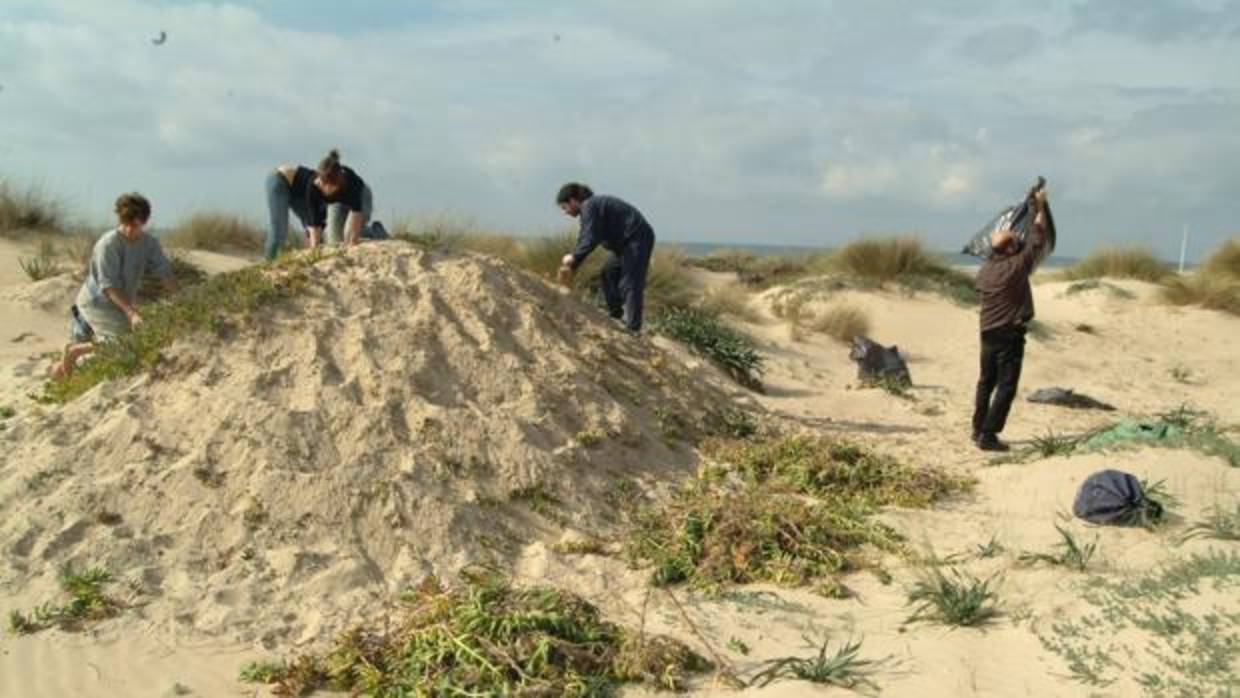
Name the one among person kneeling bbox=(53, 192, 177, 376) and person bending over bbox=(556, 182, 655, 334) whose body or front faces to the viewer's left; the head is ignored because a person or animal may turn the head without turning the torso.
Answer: person bending over bbox=(556, 182, 655, 334)

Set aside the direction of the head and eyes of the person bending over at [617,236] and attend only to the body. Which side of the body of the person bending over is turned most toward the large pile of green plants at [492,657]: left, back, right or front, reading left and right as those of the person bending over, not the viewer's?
left

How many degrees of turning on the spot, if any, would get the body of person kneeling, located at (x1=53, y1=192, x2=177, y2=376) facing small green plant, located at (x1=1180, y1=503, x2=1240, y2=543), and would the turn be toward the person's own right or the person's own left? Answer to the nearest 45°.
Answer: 0° — they already face it

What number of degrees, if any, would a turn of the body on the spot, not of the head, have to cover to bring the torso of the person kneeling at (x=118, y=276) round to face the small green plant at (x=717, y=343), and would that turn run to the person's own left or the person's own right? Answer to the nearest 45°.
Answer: approximately 45° to the person's own left

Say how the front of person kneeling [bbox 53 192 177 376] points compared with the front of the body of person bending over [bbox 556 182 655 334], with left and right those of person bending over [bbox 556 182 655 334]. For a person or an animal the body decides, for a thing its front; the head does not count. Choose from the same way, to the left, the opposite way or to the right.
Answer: the opposite way

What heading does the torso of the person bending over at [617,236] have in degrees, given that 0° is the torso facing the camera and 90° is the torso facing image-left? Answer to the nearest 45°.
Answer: approximately 90°

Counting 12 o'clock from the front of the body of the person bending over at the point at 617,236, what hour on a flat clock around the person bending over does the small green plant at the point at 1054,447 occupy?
The small green plant is roughly at 7 o'clock from the person bending over.

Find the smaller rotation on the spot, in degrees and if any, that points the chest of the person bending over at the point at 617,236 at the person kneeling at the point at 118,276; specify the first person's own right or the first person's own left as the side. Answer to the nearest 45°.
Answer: approximately 45° to the first person's own left

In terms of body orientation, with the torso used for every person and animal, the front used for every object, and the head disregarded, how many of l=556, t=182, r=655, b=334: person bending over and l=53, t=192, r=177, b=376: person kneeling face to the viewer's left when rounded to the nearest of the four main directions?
1
